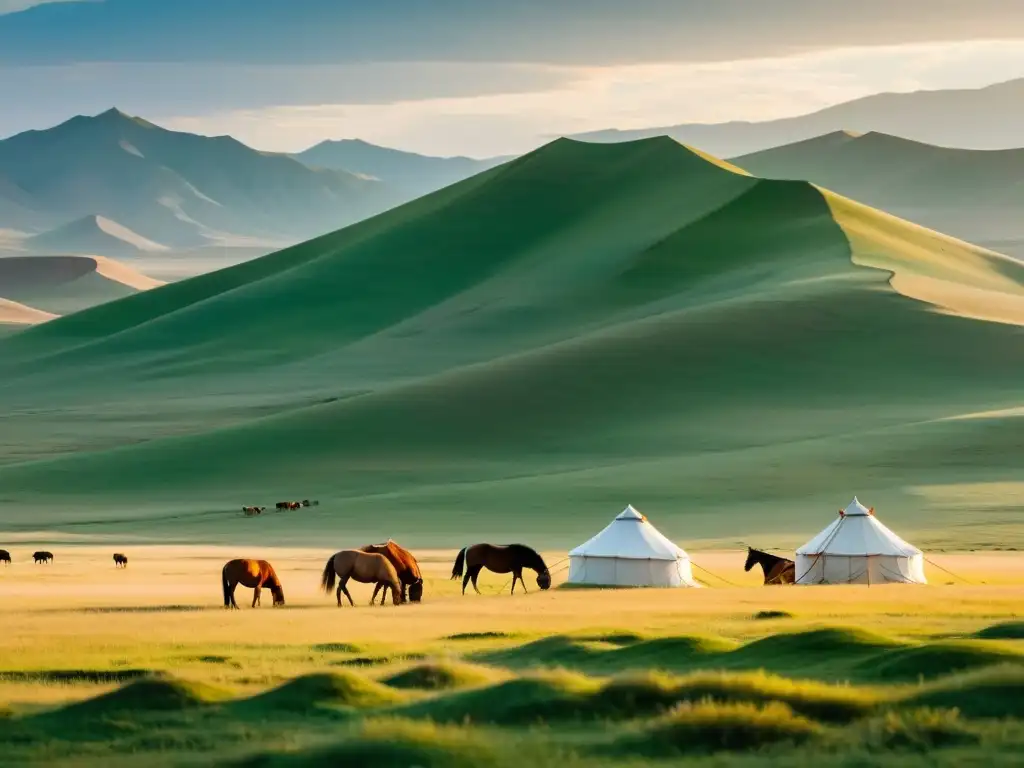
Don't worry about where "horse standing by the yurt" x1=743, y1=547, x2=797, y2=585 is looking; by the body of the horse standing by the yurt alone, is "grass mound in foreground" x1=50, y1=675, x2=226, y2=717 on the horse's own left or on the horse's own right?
on the horse's own left

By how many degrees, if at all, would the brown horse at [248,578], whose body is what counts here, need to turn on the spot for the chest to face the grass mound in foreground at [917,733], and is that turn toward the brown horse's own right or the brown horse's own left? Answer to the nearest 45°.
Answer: approximately 90° to the brown horse's own right

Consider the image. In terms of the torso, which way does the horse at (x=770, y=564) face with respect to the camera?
to the viewer's left

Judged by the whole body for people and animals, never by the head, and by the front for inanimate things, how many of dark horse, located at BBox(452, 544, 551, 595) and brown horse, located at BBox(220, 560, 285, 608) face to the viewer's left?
0

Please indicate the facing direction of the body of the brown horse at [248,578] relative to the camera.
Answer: to the viewer's right

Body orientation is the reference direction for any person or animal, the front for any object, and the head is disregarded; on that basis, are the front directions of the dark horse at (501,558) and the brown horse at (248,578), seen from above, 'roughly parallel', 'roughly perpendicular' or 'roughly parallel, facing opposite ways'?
roughly parallel

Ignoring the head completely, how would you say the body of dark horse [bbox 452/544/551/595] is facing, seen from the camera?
to the viewer's right

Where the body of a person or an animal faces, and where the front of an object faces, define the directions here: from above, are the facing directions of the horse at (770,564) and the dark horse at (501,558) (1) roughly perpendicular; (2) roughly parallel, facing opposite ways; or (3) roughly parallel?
roughly parallel, facing opposite ways

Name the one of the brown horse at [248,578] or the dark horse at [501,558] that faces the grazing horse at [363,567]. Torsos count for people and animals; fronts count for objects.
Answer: the brown horse

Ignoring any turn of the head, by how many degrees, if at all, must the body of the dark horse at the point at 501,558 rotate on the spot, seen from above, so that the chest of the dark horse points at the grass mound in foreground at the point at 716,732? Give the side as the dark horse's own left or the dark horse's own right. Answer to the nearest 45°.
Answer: approximately 90° to the dark horse's own right

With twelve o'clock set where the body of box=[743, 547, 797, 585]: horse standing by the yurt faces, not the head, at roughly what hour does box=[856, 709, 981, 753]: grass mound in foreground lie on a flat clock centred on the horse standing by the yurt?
The grass mound in foreground is roughly at 9 o'clock from the horse standing by the yurt.
